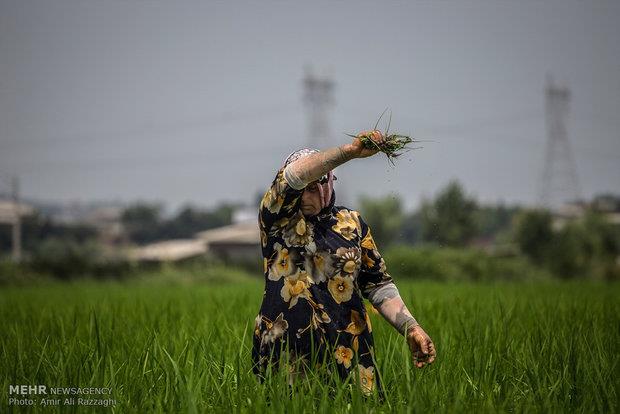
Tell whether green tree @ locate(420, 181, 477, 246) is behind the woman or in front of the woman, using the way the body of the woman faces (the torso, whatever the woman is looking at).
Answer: behind

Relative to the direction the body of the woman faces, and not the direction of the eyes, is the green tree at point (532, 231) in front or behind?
behind

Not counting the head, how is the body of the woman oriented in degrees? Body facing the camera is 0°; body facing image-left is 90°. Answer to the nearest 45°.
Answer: approximately 0°
